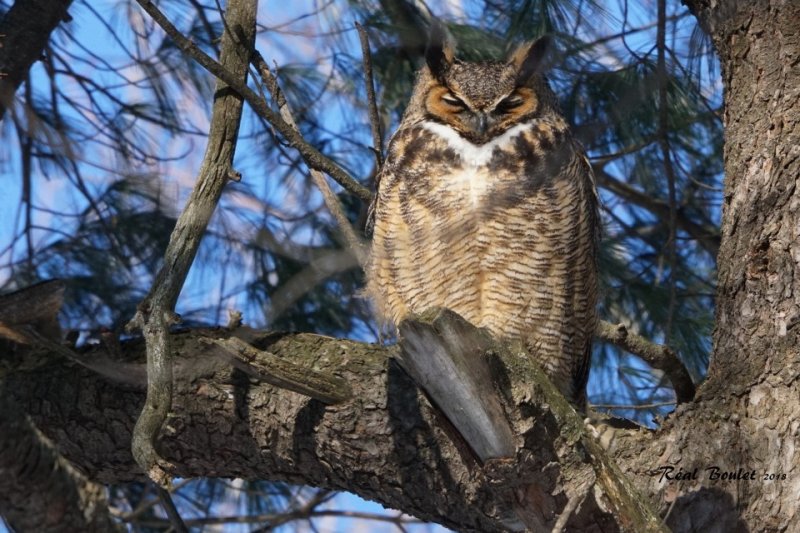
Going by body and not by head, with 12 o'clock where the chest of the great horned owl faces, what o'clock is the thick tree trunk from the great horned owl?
The thick tree trunk is roughly at 10 o'clock from the great horned owl.

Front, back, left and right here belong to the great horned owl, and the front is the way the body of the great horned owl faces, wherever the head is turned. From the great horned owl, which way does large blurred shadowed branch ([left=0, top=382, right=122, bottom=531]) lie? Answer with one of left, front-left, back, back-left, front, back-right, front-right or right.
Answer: front-right

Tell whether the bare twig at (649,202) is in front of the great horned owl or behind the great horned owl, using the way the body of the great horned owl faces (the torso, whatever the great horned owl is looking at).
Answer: behind

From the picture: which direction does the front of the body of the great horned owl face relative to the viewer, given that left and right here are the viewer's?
facing the viewer

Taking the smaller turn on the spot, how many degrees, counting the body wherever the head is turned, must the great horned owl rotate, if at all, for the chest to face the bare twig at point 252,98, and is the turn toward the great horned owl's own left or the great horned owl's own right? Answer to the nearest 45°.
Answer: approximately 45° to the great horned owl's own right
